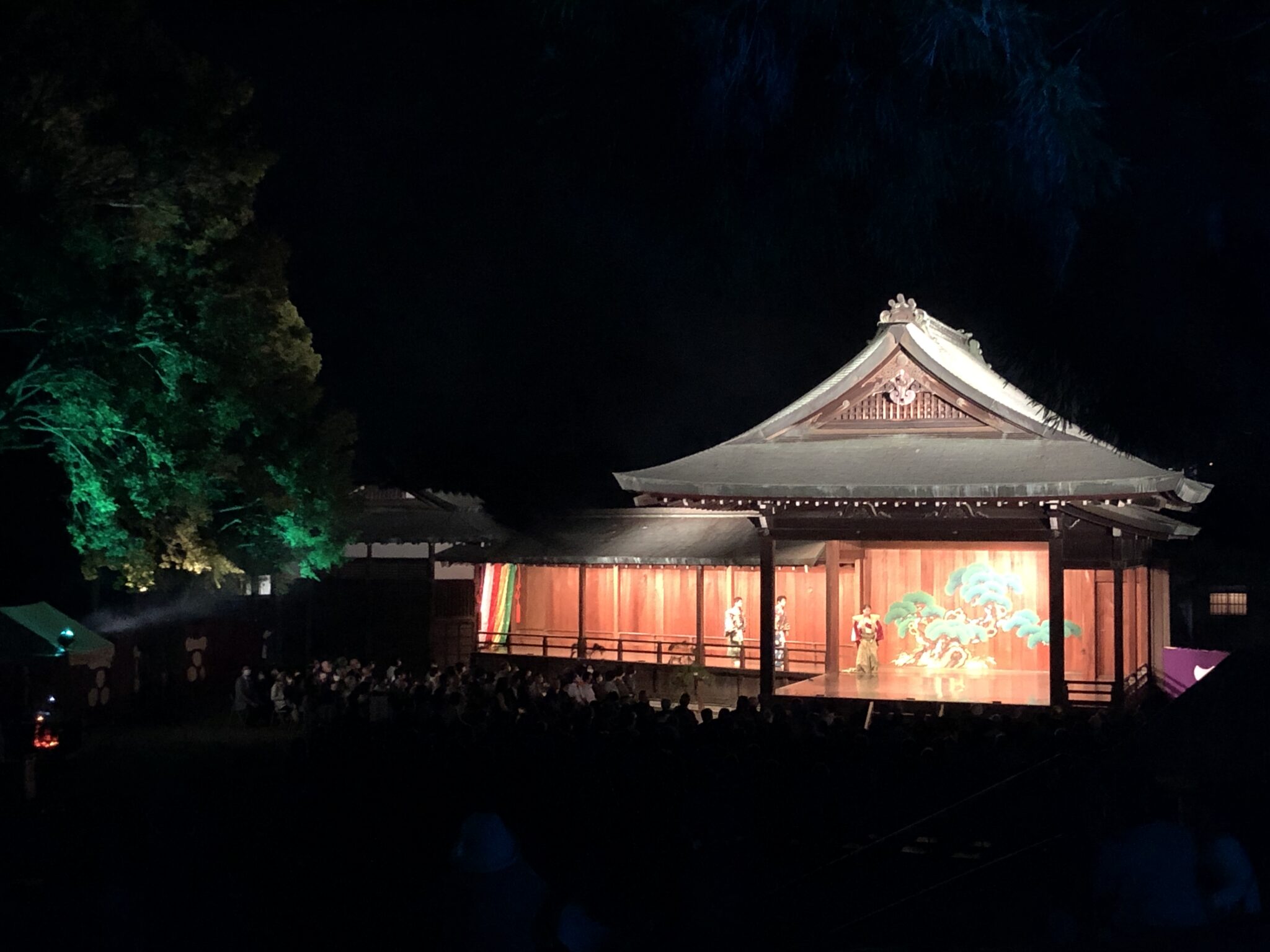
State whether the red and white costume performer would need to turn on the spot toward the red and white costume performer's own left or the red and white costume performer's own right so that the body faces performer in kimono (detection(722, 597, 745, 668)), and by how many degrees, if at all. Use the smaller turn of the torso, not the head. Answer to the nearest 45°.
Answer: approximately 135° to the red and white costume performer's own right

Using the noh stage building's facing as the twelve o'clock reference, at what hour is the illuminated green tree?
The illuminated green tree is roughly at 2 o'clock from the noh stage building.

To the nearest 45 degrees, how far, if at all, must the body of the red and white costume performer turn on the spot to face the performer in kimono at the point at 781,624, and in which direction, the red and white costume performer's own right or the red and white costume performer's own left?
approximately 135° to the red and white costume performer's own right

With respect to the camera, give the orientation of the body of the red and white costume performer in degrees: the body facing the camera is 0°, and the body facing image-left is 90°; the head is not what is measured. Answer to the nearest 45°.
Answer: approximately 0°

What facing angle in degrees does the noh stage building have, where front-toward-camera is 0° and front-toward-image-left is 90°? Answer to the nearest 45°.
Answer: approximately 0°

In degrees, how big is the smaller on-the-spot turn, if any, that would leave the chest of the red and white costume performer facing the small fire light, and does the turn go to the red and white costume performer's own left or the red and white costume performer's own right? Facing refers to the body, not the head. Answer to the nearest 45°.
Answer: approximately 45° to the red and white costume performer's own right
